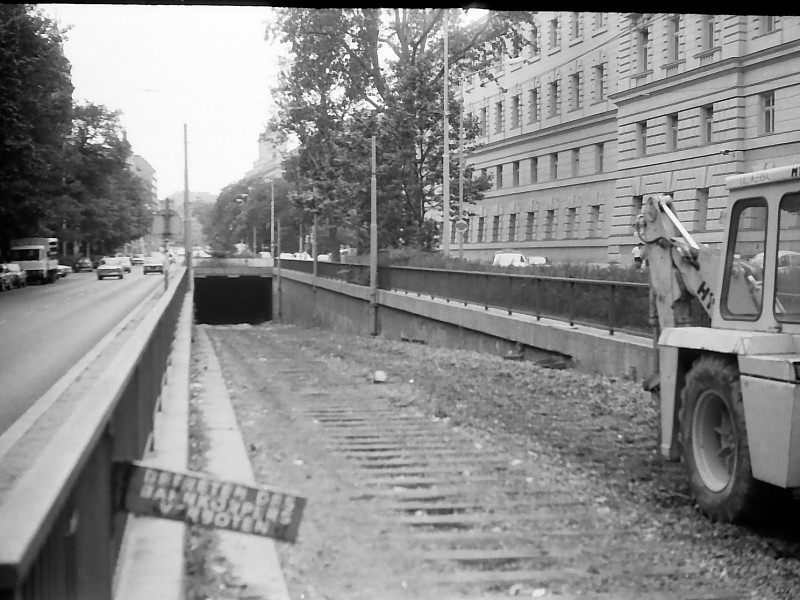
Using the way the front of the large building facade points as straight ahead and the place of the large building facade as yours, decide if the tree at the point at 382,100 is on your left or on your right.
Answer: on your right

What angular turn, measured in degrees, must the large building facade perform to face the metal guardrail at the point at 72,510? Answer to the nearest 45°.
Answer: approximately 45° to its left

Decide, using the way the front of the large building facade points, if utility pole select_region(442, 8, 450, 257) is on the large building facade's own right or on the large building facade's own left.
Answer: on the large building facade's own right

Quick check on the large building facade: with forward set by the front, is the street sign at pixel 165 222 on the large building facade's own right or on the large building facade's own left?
on the large building facade's own right

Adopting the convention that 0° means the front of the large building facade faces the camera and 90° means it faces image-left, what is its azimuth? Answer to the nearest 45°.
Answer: approximately 45°

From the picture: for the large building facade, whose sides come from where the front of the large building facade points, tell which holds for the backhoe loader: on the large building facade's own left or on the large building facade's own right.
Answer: on the large building facade's own left
